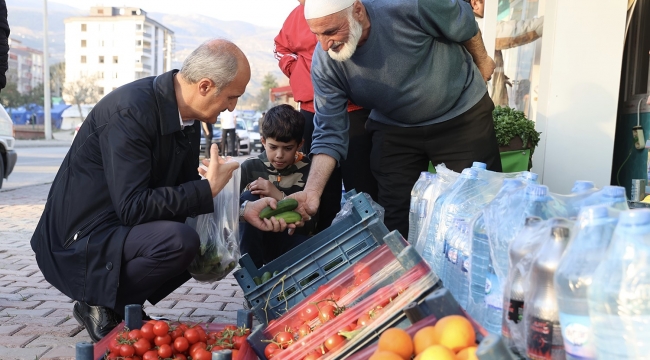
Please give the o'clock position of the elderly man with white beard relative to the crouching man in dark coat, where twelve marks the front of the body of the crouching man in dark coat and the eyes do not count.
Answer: The elderly man with white beard is roughly at 12 o'clock from the crouching man in dark coat.

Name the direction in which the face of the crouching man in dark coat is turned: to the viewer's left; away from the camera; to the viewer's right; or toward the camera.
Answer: to the viewer's right

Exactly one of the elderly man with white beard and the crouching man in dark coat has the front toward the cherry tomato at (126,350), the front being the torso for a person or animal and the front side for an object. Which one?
the elderly man with white beard

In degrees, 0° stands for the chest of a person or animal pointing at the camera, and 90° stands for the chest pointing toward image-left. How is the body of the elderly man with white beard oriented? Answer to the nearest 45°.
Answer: approximately 45°

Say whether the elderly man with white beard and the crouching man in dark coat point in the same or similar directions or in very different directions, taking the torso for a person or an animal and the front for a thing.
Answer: very different directions

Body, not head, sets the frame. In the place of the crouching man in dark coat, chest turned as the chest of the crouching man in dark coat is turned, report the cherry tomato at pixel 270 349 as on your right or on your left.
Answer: on your right

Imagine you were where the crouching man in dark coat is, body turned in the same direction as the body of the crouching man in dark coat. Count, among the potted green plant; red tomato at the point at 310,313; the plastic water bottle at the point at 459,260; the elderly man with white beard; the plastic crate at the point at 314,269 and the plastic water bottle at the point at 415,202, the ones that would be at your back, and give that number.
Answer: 0

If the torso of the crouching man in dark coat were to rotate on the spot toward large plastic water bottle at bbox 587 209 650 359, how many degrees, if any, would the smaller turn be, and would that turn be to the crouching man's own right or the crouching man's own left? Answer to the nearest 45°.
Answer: approximately 45° to the crouching man's own right

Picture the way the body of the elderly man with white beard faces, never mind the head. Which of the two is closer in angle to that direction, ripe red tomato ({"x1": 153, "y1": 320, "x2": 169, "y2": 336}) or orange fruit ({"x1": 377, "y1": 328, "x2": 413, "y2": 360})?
the ripe red tomato

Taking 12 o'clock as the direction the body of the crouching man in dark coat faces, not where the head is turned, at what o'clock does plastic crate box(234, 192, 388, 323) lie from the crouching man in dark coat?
The plastic crate is roughly at 1 o'clock from the crouching man in dark coat.

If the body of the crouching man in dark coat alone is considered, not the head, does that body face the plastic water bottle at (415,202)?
yes

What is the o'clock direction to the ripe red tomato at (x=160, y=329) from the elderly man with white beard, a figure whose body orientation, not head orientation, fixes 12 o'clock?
The ripe red tomato is roughly at 12 o'clock from the elderly man with white beard.

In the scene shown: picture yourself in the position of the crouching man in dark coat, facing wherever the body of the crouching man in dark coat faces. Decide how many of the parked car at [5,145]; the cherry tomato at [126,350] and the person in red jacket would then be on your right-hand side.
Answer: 1

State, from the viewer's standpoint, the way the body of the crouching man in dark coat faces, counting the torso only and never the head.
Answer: to the viewer's right

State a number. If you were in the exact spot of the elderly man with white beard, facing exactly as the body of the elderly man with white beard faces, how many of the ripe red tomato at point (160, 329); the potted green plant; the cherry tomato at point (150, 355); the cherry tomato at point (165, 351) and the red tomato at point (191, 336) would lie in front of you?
4

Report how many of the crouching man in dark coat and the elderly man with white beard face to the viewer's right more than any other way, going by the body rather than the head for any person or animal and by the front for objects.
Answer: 1

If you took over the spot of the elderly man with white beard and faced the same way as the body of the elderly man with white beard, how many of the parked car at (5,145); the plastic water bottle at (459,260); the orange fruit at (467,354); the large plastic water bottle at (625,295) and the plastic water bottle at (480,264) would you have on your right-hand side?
1

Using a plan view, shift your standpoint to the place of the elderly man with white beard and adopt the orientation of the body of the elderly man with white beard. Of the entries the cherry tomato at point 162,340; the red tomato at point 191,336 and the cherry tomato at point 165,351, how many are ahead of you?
3

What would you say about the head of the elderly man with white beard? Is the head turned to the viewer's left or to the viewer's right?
to the viewer's left

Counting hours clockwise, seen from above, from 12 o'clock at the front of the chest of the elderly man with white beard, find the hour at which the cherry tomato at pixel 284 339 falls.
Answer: The cherry tomato is roughly at 11 o'clock from the elderly man with white beard.
